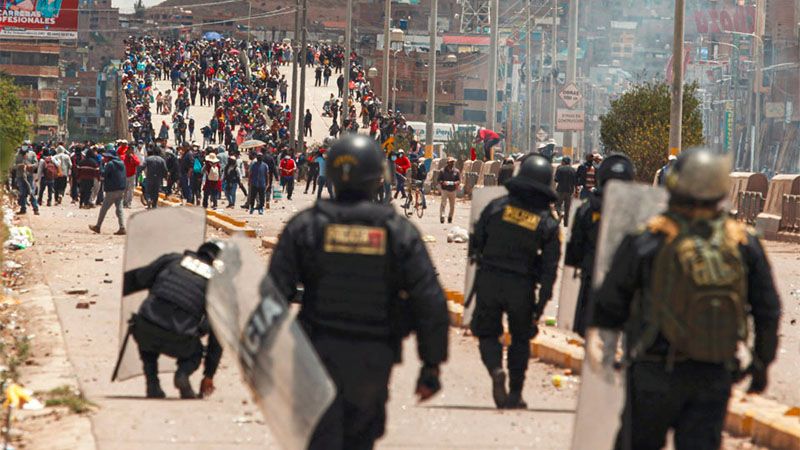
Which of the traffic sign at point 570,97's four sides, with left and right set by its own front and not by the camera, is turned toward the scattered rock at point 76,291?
front

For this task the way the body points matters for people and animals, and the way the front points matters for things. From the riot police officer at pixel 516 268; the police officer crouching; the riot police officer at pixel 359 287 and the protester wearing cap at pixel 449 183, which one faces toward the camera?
the protester wearing cap

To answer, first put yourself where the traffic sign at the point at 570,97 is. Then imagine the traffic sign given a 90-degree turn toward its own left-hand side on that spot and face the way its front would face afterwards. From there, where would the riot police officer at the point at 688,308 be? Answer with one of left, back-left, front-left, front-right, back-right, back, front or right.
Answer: right

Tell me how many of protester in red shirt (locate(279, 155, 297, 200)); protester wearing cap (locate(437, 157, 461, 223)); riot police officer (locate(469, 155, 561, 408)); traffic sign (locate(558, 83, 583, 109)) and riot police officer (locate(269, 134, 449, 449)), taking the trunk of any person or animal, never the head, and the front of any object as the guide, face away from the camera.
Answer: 2

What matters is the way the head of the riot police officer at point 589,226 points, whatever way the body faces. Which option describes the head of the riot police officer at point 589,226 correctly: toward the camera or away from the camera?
away from the camera

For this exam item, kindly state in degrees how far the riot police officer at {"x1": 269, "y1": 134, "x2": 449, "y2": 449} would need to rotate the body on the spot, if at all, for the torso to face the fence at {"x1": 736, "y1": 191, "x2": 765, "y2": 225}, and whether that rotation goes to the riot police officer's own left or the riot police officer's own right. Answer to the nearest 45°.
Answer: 0° — they already face it

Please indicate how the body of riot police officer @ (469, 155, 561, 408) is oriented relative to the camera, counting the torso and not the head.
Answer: away from the camera

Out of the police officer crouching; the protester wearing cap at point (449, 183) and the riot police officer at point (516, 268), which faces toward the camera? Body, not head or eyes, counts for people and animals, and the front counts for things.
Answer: the protester wearing cap

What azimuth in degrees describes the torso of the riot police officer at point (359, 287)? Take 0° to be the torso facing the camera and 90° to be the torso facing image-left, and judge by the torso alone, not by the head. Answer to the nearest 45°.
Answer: approximately 180°

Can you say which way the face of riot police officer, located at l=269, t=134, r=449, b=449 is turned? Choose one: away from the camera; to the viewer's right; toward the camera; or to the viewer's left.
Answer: away from the camera

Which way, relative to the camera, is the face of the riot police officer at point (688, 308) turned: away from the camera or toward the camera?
away from the camera
